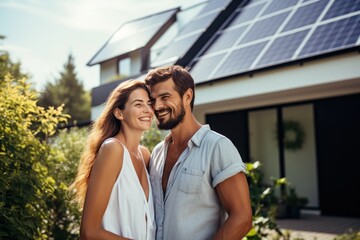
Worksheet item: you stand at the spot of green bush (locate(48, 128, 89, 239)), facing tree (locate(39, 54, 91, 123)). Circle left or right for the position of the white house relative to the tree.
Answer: right

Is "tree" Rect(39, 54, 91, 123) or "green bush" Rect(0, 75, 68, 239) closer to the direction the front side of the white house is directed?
the green bush

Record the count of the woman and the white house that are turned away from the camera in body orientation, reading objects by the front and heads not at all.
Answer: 0

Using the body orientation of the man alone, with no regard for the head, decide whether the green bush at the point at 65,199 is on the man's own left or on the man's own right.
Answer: on the man's own right

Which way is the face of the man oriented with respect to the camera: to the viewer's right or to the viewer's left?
to the viewer's left

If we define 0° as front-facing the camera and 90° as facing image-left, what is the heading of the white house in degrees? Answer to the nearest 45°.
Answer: approximately 45°

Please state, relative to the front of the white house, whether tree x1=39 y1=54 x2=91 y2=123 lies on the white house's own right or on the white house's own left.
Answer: on the white house's own right

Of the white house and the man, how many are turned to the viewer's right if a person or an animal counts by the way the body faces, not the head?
0

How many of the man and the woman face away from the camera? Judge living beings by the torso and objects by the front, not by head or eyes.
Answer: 0

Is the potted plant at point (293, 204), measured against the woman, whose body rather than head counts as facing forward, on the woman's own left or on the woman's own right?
on the woman's own left

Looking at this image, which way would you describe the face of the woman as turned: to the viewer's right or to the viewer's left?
to the viewer's right

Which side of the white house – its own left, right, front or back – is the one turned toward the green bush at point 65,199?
front

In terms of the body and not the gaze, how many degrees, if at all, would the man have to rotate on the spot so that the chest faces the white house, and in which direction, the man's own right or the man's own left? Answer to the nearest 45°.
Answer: approximately 135° to the man's own right
